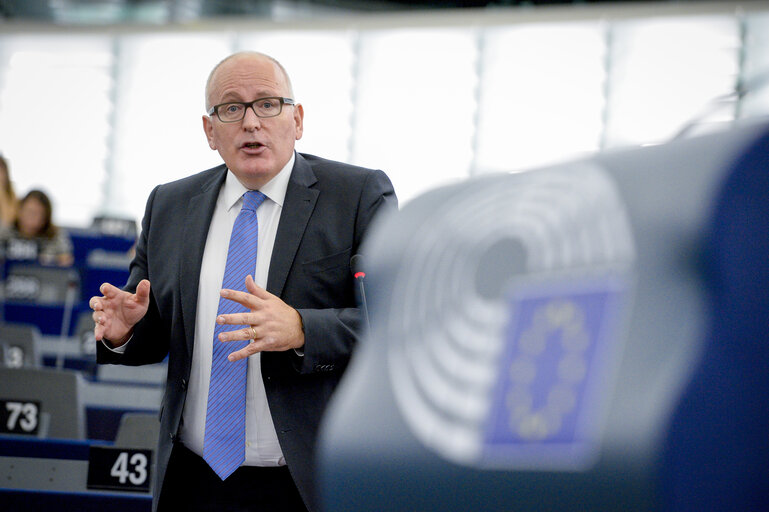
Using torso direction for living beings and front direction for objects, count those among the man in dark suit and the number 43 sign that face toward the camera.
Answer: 2

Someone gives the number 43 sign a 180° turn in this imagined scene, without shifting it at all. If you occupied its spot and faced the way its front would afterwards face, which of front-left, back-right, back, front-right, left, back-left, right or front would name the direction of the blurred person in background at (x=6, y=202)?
front

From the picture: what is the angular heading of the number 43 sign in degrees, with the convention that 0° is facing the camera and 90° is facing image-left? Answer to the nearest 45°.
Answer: approximately 0°

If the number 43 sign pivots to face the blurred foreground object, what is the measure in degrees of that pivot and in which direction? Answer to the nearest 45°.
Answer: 0° — it already faces it

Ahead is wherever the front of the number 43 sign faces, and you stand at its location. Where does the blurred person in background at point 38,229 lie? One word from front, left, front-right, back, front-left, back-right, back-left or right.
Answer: back
